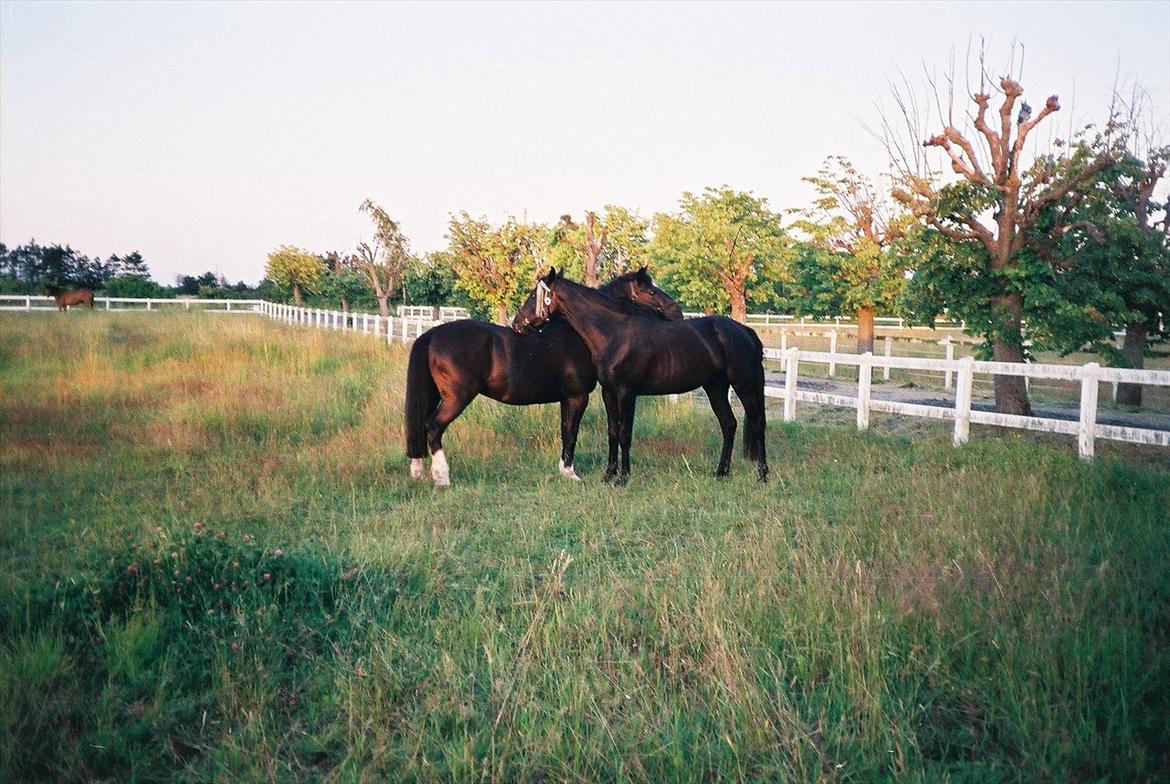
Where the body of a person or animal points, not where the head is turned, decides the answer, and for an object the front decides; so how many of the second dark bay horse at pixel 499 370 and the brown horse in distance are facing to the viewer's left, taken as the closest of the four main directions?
1

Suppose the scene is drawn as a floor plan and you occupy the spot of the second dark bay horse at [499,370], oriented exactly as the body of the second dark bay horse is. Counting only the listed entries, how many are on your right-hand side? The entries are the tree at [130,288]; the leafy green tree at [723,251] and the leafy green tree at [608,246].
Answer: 0

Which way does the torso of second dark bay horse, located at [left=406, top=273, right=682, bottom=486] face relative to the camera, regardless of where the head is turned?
to the viewer's right

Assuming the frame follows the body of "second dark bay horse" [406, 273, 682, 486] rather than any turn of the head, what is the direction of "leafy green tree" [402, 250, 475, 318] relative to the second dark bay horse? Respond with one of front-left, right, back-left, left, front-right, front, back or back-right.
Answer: left

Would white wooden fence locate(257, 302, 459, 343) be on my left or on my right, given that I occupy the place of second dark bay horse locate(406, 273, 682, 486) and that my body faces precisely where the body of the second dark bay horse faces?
on my left

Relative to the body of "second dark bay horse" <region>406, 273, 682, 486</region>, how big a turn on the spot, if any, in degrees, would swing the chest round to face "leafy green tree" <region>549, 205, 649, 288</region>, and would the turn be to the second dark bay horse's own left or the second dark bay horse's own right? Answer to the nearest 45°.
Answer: approximately 90° to the second dark bay horse's own left

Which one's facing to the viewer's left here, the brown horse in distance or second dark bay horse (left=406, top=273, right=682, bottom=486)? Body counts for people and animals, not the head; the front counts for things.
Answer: the brown horse in distance

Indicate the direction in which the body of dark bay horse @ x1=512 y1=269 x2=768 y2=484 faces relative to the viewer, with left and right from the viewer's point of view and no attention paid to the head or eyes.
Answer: facing to the left of the viewer

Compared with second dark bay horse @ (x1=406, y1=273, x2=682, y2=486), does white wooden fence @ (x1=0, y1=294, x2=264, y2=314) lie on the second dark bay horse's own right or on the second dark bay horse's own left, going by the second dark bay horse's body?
on the second dark bay horse's own left

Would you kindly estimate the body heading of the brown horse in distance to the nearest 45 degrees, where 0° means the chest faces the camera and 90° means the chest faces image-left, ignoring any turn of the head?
approximately 90°

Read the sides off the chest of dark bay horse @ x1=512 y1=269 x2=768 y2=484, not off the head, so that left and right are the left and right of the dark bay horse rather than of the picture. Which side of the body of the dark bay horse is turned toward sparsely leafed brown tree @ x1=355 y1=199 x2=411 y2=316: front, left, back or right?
right

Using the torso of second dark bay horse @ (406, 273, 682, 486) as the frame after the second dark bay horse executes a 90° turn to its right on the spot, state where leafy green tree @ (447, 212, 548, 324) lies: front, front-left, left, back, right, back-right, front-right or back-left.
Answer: back

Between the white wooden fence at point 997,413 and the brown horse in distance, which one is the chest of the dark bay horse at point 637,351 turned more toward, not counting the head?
the brown horse in distance

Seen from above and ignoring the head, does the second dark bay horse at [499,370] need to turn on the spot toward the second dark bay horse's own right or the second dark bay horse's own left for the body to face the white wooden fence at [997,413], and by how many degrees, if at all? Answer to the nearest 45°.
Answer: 0° — it already faces it
